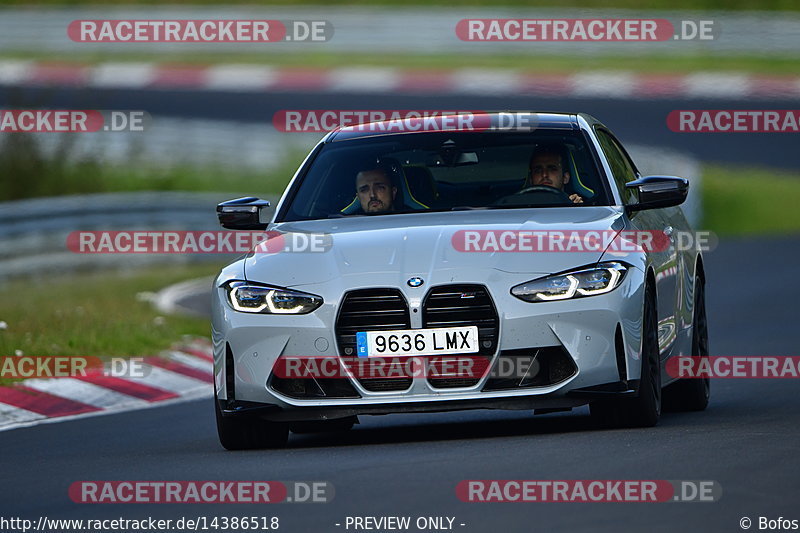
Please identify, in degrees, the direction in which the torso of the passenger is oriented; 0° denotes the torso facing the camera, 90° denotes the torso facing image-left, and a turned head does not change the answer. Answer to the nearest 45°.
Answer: approximately 0°

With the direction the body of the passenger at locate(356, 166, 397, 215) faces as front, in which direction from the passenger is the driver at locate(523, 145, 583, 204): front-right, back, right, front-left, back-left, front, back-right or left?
left

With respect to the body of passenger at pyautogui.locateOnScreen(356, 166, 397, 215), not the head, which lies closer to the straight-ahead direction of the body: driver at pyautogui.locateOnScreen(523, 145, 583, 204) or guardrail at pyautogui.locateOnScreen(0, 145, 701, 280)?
the driver

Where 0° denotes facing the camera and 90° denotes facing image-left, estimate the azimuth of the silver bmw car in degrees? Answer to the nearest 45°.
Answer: approximately 0°
